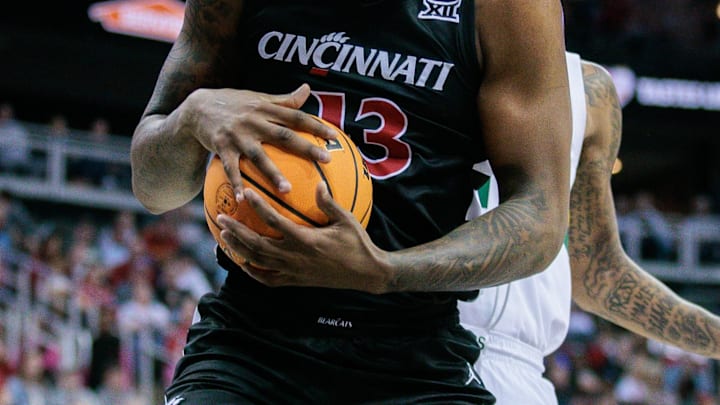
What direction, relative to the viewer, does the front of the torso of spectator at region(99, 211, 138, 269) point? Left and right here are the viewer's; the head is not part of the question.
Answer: facing the viewer and to the right of the viewer

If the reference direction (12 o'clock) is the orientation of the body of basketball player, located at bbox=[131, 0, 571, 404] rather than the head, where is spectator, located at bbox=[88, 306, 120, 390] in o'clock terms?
The spectator is roughly at 5 o'clock from the basketball player.

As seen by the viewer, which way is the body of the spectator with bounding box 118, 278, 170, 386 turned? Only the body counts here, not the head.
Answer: toward the camera

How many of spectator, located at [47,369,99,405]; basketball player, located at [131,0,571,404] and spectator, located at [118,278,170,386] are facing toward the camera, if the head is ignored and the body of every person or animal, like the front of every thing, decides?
3

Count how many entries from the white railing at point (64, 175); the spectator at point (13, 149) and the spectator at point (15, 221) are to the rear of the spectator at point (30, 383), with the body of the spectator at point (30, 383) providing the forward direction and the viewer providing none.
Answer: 3

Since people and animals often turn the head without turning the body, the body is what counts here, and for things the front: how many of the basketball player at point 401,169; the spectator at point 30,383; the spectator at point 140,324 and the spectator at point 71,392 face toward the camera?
4

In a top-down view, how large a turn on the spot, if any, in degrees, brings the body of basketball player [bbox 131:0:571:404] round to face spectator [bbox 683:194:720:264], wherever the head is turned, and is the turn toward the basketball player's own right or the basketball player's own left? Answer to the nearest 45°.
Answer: approximately 135° to the basketball player's own left

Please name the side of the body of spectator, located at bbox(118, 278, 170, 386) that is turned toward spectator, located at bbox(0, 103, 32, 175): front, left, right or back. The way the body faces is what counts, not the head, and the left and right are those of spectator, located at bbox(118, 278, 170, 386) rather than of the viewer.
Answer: back

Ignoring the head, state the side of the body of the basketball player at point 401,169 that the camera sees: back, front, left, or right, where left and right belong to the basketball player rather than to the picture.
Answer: front

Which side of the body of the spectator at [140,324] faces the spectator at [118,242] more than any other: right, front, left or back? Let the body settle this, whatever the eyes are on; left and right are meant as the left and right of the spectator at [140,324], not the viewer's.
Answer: back

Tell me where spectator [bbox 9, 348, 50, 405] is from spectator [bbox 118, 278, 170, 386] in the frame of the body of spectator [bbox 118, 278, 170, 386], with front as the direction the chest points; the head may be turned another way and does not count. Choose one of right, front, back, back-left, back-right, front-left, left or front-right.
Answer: front-right

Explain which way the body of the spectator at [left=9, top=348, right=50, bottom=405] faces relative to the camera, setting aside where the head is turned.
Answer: toward the camera
